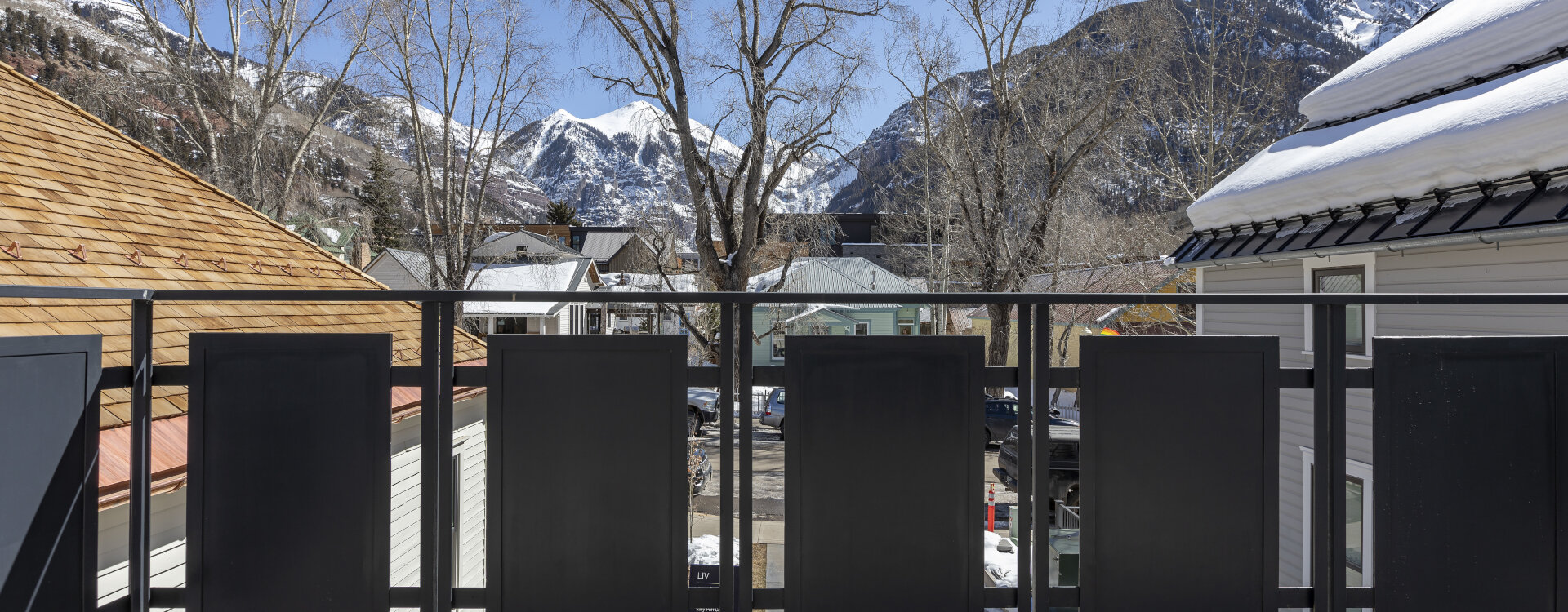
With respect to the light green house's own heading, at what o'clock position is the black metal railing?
The black metal railing is roughly at 12 o'clock from the light green house.

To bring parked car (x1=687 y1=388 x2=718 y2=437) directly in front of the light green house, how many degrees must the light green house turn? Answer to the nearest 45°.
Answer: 0° — it already faces it

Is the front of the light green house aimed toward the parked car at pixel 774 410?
yes

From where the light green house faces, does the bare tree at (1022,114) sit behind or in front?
in front

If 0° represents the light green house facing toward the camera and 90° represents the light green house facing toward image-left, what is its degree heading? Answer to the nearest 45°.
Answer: approximately 0°

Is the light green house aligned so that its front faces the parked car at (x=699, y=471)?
yes

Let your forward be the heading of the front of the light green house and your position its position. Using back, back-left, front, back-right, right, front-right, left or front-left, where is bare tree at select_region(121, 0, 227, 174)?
front-right

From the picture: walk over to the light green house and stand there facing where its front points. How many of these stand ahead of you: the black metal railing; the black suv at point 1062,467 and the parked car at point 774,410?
3

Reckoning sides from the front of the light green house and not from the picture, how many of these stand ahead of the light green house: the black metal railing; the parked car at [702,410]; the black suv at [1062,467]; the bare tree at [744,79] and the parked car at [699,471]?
5

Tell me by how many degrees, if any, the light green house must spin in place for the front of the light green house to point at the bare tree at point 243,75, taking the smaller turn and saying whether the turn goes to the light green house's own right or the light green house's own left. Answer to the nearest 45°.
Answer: approximately 45° to the light green house's own right

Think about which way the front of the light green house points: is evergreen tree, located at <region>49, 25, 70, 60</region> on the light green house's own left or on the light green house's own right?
on the light green house's own right
